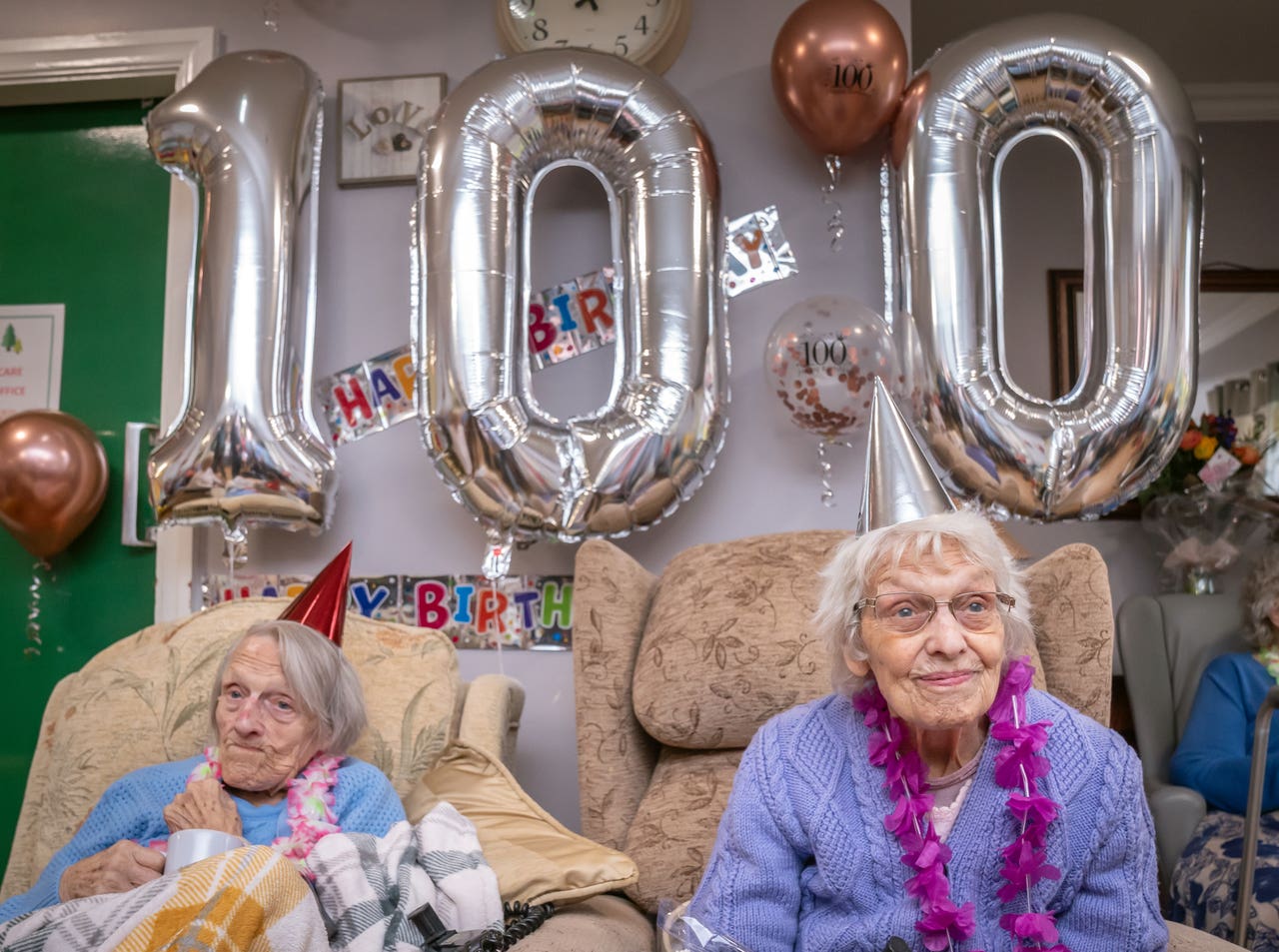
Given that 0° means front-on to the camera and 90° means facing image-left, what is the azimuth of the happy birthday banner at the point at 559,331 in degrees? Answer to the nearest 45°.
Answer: approximately 0°

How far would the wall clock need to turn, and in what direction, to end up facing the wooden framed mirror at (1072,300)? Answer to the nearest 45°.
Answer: approximately 135° to its left

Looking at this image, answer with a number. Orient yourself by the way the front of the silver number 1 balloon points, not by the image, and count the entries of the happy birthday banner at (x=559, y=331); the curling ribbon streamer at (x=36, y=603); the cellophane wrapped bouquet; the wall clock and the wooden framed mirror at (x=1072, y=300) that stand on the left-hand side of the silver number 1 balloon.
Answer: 4

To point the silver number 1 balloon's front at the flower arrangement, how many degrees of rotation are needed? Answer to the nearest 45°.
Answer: approximately 90° to its left

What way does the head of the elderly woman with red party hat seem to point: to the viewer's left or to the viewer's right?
to the viewer's left

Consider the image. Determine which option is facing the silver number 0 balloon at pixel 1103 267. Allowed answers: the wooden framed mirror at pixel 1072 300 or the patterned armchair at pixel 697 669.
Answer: the wooden framed mirror

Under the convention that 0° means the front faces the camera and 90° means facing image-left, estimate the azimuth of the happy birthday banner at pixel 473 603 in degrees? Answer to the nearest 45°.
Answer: approximately 0°

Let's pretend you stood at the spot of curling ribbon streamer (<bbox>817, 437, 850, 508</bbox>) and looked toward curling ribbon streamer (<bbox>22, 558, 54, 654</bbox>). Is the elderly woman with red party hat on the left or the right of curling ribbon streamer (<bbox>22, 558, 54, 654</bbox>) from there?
left

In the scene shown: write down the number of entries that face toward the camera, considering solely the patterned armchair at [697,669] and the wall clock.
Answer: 2
